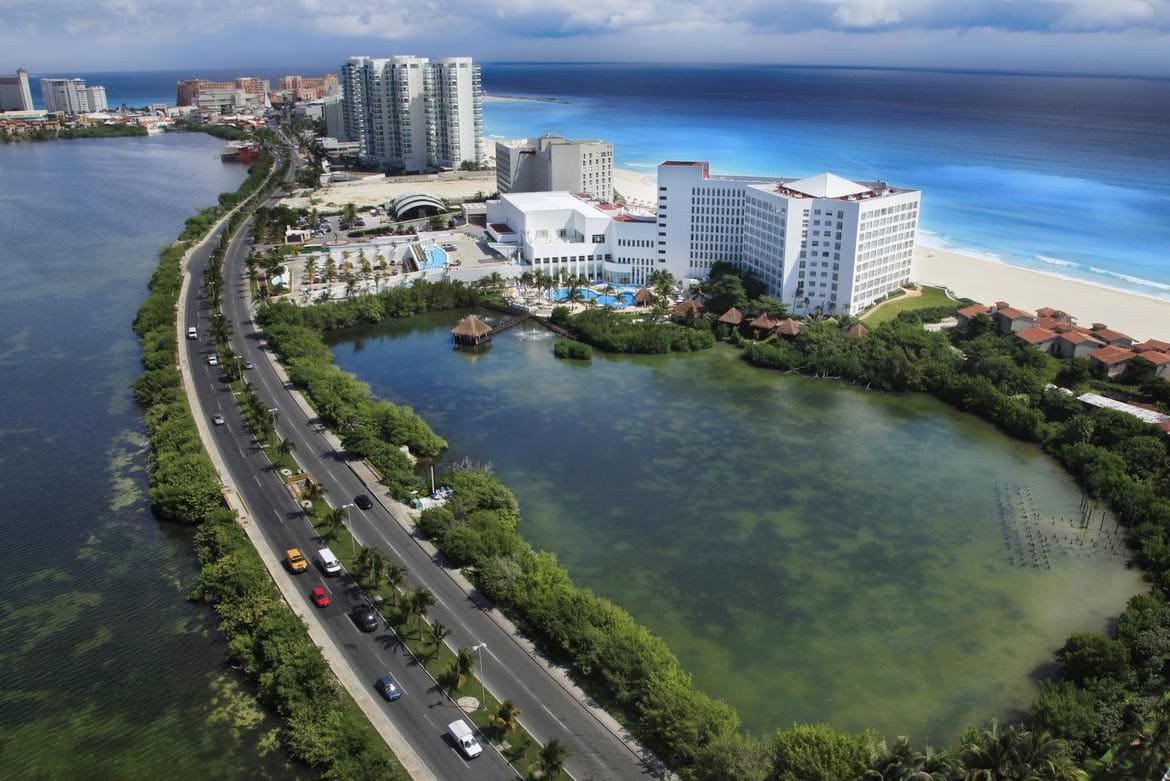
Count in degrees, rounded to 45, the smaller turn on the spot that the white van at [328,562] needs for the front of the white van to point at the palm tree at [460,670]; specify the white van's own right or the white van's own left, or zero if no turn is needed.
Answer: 0° — it already faces it

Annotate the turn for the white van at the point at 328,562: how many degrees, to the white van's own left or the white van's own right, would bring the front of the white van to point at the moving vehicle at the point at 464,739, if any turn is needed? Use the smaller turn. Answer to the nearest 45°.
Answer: approximately 45° to the white van's own right

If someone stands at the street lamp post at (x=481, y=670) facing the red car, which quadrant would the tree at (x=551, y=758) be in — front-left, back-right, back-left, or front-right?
back-left

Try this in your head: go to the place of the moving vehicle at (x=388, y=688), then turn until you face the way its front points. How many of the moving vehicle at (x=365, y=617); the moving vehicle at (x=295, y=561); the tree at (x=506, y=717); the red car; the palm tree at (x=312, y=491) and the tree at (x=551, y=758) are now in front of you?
2

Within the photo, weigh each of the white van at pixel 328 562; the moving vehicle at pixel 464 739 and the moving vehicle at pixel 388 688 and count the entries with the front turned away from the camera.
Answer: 0

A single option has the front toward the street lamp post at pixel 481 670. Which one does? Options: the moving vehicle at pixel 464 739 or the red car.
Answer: the red car

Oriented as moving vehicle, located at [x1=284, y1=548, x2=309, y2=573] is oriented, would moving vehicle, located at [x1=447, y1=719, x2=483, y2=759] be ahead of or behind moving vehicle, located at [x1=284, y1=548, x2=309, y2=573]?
ahead

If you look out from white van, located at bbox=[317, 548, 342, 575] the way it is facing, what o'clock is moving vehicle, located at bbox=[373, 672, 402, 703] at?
The moving vehicle is roughly at 1 o'clock from the white van.

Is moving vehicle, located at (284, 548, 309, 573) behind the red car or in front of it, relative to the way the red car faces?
behind

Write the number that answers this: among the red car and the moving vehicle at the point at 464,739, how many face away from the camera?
0

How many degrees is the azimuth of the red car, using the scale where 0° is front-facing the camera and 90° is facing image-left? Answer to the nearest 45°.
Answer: approximately 315°

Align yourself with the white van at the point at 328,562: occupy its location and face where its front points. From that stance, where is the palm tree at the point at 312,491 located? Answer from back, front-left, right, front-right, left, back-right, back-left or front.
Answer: back-left

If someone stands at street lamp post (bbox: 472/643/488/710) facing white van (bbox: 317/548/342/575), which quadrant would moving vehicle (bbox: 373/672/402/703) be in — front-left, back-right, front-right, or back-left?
front-left

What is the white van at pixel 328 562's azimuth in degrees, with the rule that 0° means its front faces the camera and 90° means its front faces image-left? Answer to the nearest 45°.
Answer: approximately 315°

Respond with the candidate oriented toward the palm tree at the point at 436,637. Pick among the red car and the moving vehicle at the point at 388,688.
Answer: the red car

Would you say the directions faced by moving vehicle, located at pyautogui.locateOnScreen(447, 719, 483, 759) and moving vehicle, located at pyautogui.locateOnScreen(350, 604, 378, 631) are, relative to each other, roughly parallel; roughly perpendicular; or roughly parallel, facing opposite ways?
roughly parallel
